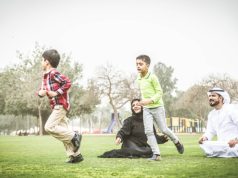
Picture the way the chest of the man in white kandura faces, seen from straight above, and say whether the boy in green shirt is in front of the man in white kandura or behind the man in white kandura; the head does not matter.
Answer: in front

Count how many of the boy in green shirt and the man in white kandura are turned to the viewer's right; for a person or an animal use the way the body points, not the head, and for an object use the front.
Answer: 0

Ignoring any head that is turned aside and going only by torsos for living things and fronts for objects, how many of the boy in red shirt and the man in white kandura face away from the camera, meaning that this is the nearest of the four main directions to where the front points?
0

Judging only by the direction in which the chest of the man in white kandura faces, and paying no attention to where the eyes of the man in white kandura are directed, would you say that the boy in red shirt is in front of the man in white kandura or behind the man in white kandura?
in front

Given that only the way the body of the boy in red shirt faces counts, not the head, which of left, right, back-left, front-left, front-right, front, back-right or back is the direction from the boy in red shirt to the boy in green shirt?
back

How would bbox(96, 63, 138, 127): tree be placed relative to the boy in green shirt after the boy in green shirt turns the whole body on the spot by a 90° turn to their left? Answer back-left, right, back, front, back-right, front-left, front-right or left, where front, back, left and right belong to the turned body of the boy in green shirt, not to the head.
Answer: back-left

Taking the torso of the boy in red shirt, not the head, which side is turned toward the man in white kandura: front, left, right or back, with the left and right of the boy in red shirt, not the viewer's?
back

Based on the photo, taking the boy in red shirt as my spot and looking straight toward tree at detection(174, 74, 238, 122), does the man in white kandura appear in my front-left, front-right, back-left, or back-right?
front-right

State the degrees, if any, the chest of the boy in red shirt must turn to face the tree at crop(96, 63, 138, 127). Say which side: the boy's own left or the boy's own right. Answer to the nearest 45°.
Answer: approximately 90° to the boy's own right

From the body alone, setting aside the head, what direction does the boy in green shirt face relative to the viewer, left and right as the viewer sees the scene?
facing the viewer and to the left of the viewer

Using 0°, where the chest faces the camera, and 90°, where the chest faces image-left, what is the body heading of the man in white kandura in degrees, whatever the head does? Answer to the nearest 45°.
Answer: approximately 45°

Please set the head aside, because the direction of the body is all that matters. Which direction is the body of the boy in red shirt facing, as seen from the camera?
to the viewer's left

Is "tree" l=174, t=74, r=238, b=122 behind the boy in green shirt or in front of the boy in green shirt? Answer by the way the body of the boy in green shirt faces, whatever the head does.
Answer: behind

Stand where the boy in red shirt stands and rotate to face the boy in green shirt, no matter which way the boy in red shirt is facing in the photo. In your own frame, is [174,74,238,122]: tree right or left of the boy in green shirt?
left

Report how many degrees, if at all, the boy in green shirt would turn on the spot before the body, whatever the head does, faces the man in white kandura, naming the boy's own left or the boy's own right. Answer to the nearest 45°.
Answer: approximately 135° to the boy's own left
